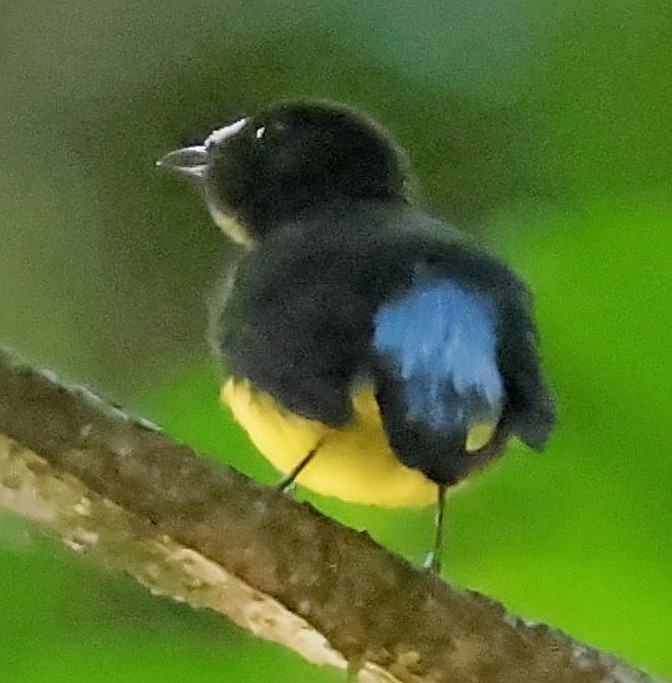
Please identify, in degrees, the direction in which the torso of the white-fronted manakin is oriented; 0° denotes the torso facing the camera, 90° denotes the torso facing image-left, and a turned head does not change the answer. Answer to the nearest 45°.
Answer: approximately 135°
